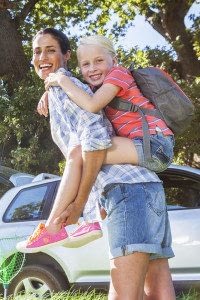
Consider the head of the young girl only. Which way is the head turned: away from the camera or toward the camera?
toward the camera

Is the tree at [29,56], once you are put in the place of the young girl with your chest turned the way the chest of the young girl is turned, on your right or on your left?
on your right

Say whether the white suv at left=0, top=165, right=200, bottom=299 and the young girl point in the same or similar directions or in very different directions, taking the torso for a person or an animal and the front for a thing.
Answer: very different directions

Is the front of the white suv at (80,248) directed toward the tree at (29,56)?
no

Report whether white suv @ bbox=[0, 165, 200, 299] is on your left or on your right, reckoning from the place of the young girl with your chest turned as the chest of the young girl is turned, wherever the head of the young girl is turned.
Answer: on your right
